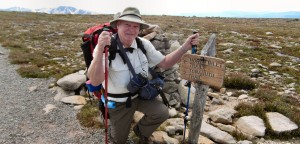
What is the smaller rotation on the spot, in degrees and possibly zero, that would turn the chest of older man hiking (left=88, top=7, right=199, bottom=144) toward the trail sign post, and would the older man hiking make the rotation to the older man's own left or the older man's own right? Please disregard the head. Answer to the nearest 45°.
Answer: approximately 45° to the older man's own left

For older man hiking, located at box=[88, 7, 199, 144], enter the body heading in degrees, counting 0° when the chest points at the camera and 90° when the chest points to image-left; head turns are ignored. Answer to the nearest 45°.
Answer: approximately 315°

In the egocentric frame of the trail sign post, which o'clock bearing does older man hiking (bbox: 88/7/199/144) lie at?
The older man hiking is roughly at 3 o'clock from the trail sign post.
